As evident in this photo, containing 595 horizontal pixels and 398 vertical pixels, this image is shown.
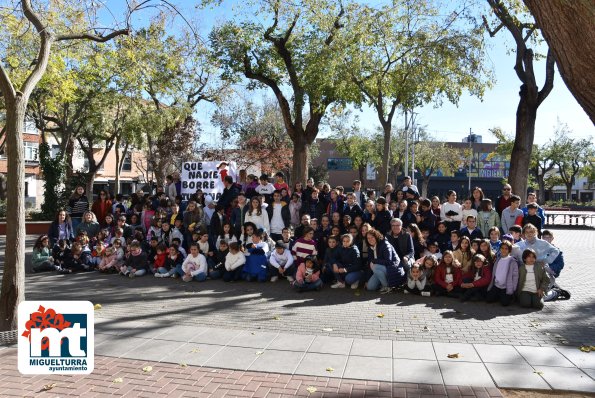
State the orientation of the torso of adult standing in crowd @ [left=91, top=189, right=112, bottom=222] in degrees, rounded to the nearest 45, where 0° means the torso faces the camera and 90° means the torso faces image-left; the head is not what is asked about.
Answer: approximately 0°

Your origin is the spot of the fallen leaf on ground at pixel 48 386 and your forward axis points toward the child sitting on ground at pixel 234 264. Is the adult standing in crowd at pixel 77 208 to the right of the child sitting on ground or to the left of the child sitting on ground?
left

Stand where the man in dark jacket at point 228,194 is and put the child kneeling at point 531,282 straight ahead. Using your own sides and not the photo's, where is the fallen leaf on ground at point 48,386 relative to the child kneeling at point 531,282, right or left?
right

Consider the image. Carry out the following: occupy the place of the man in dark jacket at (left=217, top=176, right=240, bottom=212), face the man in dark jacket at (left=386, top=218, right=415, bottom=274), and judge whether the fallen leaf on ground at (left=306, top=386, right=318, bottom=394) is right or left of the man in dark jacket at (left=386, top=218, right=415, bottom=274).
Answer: right

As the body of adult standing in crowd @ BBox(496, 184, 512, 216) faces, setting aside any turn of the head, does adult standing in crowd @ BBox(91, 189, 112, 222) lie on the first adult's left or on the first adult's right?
on the first adult's right
